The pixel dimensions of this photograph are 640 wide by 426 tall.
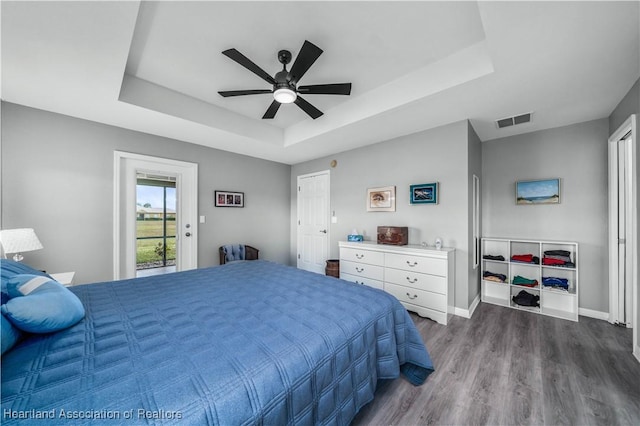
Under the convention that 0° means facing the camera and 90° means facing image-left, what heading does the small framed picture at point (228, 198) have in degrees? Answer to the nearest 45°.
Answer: approximately 315°

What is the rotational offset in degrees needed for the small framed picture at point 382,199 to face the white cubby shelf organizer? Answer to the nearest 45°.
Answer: approximately 135° to its left

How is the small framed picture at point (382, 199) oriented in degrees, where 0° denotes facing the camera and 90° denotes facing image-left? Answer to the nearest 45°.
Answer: approximately 45°

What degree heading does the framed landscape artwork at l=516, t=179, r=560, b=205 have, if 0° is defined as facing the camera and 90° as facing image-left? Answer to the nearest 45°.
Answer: approximately 0°

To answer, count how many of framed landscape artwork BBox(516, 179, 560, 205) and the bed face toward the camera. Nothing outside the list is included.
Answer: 1

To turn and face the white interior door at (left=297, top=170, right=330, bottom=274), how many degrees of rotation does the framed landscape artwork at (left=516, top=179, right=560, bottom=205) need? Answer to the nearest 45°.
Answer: approximately 90° to its right

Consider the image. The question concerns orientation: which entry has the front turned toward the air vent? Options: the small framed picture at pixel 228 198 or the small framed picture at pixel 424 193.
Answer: the small framed picture at pixel 228 198

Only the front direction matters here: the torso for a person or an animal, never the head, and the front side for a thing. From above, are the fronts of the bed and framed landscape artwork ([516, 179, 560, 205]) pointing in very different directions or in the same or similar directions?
very different directions
